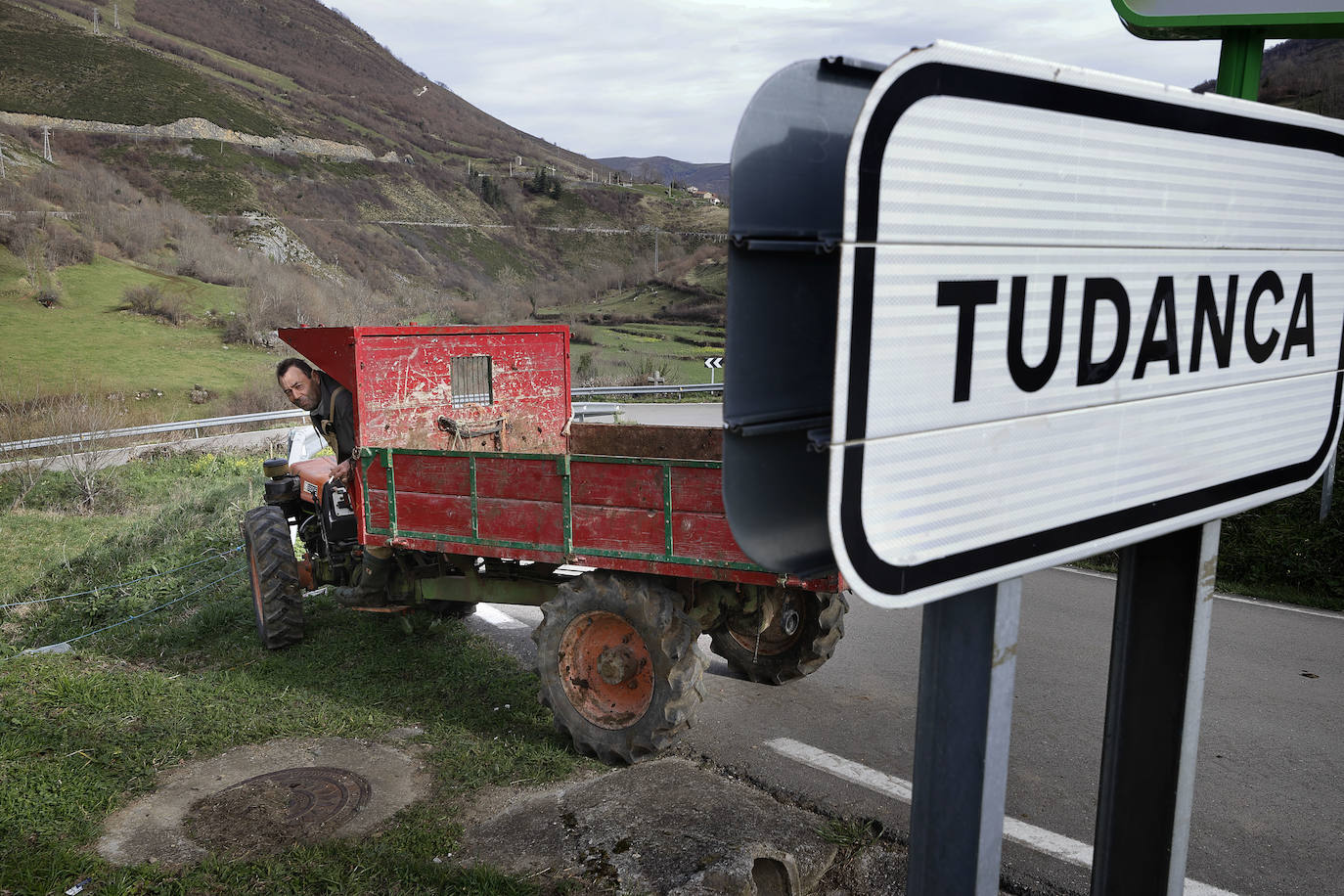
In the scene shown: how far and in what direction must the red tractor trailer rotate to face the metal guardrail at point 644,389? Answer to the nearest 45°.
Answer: approximately 45° to its right

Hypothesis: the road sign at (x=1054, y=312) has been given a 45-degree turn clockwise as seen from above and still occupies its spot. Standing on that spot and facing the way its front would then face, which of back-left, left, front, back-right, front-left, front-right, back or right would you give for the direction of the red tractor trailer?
back-right

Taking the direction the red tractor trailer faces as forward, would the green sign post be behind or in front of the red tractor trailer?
behind

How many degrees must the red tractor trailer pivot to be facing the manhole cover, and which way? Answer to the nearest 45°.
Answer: approximately 90° to its left

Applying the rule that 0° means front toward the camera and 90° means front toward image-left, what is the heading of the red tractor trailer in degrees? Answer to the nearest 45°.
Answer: approximately 135°

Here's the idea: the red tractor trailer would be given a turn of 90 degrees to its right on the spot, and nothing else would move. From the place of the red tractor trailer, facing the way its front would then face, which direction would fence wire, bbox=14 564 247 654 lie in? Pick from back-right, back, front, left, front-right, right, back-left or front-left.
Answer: left

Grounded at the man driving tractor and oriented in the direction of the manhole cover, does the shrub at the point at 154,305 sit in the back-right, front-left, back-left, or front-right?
back-right

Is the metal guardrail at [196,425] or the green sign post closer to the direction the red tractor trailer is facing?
the metal guardrail
